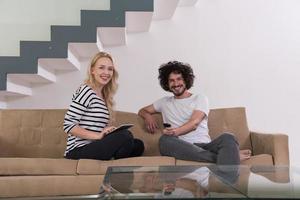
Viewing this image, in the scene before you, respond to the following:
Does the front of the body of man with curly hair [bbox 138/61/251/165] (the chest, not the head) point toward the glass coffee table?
yes

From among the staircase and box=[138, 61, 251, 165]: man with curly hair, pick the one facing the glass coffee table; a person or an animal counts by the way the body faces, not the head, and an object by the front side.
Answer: the man with curly hair

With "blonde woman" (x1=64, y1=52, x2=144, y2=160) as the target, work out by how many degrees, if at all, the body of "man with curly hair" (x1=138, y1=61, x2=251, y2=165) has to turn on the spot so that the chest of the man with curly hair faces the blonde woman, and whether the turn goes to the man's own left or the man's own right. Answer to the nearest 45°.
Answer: approximately 45° to the man's own right

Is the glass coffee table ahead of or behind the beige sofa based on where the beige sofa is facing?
ahead

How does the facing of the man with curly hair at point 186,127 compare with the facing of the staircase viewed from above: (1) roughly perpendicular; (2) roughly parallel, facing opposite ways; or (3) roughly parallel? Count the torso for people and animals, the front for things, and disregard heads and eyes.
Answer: roughly perpendicular

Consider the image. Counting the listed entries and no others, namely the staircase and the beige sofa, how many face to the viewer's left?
1

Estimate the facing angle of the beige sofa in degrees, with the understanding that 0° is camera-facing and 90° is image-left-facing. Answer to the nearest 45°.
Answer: approximately 0°

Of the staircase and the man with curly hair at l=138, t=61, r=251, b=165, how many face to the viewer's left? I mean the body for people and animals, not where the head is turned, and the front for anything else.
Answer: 1

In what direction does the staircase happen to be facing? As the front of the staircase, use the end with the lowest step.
to the viewer's left

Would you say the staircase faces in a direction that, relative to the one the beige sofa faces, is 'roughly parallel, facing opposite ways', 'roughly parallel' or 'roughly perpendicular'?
roughly perpendicular

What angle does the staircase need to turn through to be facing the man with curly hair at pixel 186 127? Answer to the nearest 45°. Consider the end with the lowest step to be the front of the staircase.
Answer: approximately 135° to its left
